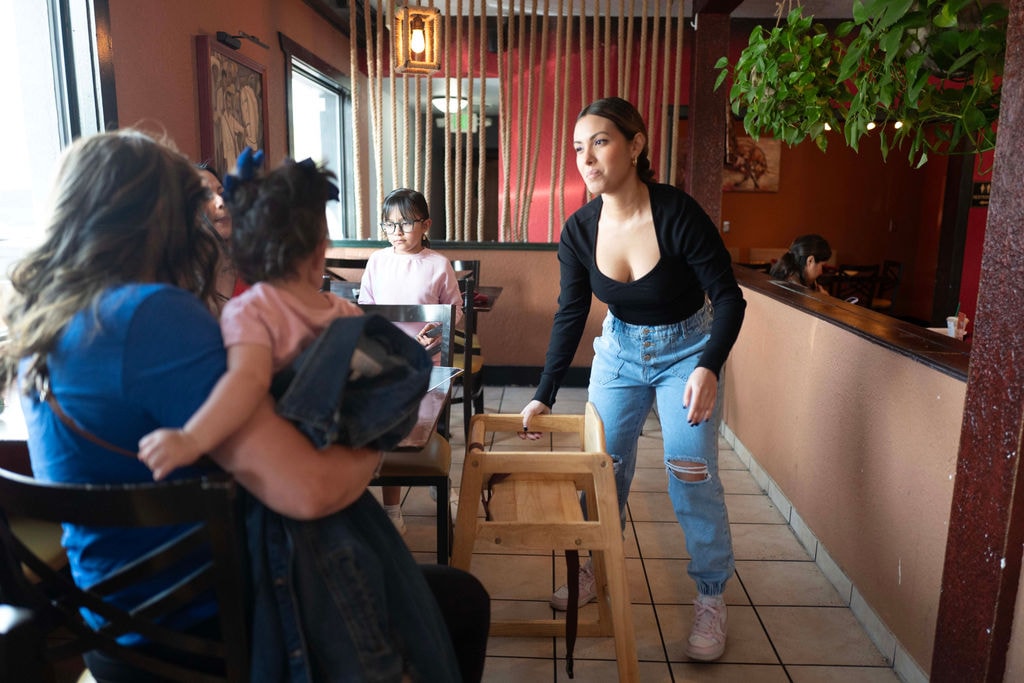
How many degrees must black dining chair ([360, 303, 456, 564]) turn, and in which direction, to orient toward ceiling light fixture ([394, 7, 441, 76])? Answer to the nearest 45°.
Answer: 0° — it already faces it

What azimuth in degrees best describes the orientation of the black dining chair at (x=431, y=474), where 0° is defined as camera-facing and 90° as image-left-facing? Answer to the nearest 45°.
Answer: approximately 180°

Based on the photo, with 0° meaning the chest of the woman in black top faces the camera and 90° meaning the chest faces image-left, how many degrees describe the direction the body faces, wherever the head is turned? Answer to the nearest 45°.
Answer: approximately 45°

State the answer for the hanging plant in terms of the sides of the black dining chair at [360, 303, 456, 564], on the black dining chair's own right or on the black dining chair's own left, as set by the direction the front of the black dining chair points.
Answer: on the black dining chair's own right

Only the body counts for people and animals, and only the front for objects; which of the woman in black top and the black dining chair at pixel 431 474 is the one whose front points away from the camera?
the black dining chair

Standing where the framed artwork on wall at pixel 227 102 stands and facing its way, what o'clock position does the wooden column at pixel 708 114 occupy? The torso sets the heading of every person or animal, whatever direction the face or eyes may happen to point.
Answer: The wooden column is roughly at 11 o'clock from the framed artwork on wall.

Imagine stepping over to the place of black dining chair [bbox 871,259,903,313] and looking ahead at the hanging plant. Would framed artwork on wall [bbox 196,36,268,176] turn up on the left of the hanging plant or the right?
right

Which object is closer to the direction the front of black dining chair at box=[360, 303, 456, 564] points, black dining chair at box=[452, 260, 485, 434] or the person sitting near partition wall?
the black dining chair

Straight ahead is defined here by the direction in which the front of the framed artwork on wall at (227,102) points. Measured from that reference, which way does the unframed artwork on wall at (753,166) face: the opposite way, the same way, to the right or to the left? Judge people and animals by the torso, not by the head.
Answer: to the right

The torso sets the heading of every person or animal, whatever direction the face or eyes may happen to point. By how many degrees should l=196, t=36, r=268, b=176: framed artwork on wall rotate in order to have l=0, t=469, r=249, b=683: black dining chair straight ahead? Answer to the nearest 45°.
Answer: approximately 45° to its right
